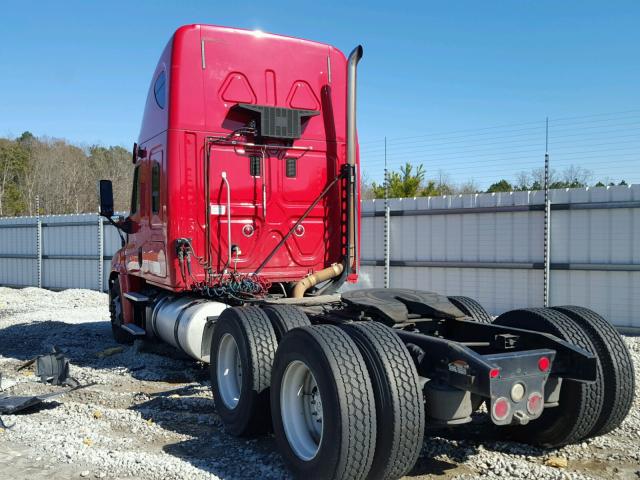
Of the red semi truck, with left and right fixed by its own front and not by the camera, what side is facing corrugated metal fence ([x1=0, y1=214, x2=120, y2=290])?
front

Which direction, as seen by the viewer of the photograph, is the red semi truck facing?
facing away from the viewer and to the left of the viewer
